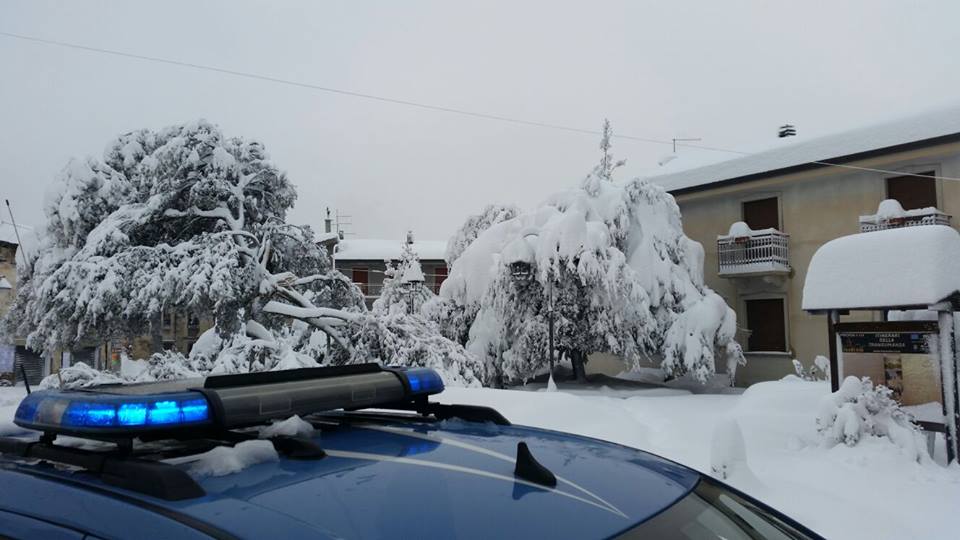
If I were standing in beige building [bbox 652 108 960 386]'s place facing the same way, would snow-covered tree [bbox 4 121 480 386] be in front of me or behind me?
in front

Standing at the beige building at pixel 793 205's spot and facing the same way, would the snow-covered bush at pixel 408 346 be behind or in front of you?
in front

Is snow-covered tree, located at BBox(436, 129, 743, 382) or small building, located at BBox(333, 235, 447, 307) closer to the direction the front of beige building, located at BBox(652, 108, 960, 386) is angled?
the snow-covered tree

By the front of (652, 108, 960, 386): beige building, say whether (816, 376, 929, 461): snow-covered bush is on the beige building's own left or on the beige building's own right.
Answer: on the beige building's own left

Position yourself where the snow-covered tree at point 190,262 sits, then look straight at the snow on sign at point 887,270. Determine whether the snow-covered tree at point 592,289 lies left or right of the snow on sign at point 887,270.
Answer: left

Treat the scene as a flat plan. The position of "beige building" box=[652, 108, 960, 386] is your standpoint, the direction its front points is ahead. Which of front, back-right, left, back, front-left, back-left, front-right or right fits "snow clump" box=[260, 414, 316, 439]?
front-left

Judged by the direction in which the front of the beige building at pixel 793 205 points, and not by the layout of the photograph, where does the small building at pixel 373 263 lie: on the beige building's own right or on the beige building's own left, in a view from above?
on the beige building's own right

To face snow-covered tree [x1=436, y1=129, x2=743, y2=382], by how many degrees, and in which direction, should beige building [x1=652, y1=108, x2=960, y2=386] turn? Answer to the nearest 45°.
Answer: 0° — it already faces it

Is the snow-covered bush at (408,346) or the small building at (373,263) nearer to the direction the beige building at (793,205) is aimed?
the snow-covered bush

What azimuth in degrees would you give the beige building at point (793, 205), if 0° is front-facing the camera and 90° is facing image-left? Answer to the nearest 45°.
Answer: approximately 45°
